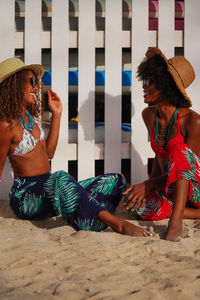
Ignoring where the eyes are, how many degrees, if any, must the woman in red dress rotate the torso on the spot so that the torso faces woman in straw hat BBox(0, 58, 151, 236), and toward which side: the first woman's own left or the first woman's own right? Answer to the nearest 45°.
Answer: approximately 45° to the first woman's own right

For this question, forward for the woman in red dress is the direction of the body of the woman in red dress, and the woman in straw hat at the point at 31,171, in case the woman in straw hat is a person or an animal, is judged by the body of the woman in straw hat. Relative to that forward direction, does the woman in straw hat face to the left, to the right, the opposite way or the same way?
to the left

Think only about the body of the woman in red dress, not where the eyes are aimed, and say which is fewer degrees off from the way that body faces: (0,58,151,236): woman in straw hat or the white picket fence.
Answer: the woman in straw hat

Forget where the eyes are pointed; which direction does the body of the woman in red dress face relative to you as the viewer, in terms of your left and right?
facing the viewer and to the left of the viewer

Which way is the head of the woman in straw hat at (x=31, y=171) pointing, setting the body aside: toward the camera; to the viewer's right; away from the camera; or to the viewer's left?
to the viewer's right

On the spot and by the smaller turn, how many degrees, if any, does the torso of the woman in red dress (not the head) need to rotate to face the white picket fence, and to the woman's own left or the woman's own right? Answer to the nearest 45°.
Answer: approximately 90° to the woman's own right

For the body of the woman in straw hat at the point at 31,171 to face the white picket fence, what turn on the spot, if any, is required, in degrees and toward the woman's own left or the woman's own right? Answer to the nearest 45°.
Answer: approximately 90° to the woman's own left

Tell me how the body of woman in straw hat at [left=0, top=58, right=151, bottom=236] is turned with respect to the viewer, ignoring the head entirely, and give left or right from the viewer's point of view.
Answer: facing the viewer and to the right of the viewer

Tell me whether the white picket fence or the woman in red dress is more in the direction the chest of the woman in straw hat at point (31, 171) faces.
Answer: the woman in red dress

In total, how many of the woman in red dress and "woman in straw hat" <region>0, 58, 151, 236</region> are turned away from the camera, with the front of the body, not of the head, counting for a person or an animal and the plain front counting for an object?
0

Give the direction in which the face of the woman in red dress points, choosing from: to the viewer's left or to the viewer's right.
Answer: to the viewer's left
